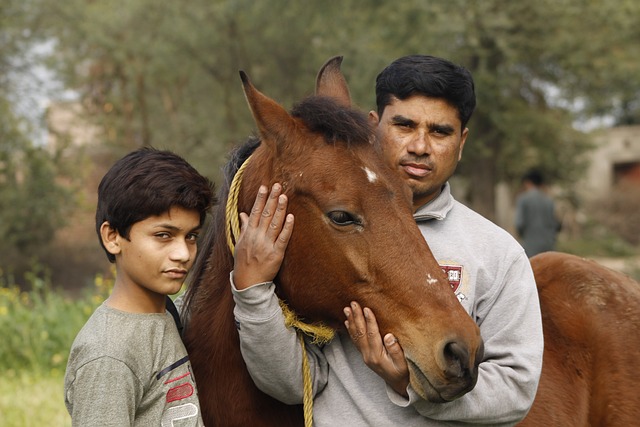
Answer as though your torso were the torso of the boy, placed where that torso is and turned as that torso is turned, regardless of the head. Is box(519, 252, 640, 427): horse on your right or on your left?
on your left

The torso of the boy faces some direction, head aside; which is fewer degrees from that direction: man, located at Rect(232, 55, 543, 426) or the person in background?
the man

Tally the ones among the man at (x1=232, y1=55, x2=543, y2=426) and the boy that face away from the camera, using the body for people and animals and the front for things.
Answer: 0

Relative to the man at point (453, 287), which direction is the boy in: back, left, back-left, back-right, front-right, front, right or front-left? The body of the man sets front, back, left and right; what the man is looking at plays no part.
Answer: right

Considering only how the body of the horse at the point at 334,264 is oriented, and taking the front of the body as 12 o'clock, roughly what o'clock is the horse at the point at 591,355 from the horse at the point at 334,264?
the horse at the point at 591,355 is roughly at 9 o'clock from the horse at the point at 334,264.

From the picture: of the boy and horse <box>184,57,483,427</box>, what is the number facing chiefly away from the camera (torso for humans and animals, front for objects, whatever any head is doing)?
0

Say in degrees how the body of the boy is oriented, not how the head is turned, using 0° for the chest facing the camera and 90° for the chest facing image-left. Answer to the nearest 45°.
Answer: approximately 315°

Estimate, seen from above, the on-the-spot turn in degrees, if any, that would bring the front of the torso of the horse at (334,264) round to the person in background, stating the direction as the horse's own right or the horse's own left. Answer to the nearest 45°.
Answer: approximately 135° to the horse's own left

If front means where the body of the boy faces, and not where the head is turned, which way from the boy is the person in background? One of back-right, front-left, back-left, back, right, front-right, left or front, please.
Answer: left
